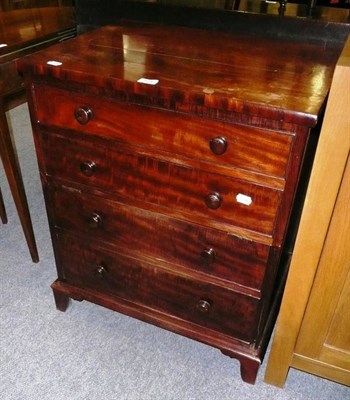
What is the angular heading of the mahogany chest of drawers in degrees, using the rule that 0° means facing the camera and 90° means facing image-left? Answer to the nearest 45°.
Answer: approximately 45°
